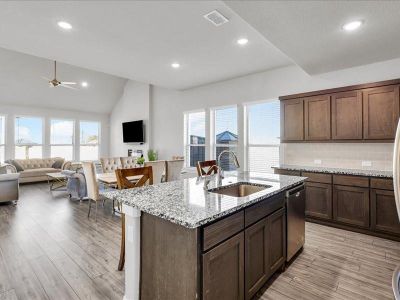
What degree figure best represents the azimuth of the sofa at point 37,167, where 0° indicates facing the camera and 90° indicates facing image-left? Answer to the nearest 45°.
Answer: approximately 0°

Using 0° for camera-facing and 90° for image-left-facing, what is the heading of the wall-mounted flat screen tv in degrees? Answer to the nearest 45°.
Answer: approximately 45°

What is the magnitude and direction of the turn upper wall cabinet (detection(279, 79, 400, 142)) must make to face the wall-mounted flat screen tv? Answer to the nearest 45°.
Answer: approximately 45° to its right

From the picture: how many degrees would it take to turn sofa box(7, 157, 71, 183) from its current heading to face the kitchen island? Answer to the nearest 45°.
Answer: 0° — it already faces it

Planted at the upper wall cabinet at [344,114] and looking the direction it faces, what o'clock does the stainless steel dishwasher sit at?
The stainless steel dishwasher is roughly at 1 o'clock from the upper wall cabinet.

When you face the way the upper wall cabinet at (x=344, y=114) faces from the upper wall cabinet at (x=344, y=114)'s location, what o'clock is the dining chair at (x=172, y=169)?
The dining chair is roughly at 1 o'clock from the upper wall cabinet.

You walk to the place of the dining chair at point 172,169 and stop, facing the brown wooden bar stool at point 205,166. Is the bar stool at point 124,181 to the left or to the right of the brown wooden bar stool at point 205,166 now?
right
